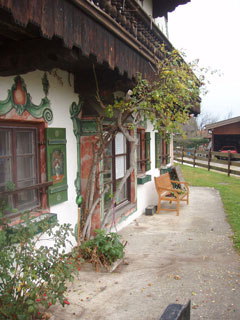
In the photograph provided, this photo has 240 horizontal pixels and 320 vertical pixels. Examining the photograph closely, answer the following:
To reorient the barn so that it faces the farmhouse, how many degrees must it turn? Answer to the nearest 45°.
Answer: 0° — it already faces it

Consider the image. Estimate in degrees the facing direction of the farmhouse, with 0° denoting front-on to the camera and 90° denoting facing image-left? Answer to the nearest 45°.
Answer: approximately 315°
